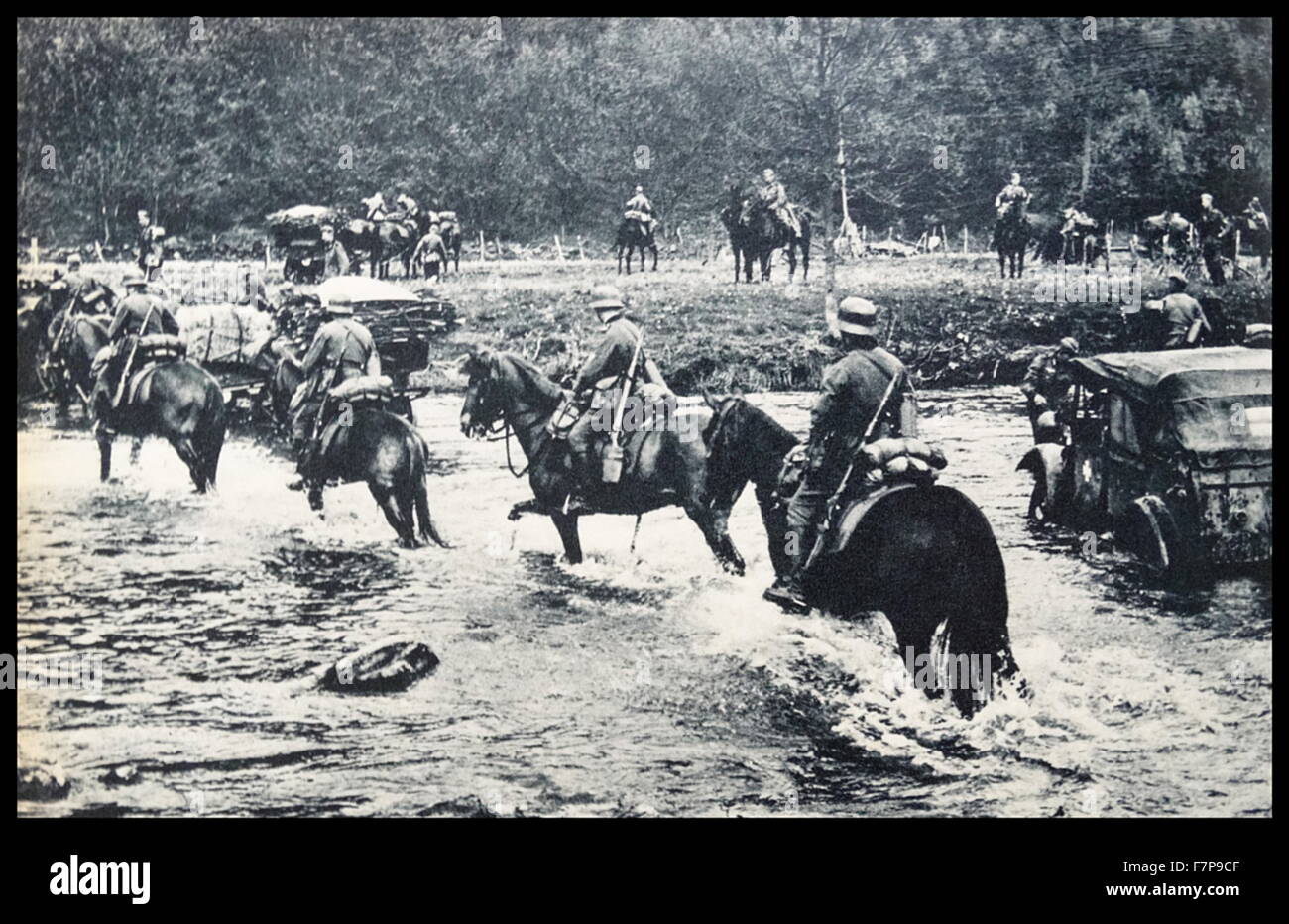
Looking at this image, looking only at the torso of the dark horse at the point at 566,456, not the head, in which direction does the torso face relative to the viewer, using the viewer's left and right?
facing to the left of the viewer

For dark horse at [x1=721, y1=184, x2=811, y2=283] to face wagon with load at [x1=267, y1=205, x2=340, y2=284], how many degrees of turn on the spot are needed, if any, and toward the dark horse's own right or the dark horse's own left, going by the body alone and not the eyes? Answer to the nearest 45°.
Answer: approximately 45° to the dark horse's own right

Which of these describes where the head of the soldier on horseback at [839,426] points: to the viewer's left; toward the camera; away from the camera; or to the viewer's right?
away from the camera

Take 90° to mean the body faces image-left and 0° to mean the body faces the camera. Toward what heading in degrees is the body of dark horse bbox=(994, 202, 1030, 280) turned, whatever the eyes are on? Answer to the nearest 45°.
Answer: approximately 0°

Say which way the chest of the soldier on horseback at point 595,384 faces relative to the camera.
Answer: to the viewer's left

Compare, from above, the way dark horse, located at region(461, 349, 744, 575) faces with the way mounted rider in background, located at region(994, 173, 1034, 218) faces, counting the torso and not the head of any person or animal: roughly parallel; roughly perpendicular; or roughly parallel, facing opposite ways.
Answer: roughly perpendicular

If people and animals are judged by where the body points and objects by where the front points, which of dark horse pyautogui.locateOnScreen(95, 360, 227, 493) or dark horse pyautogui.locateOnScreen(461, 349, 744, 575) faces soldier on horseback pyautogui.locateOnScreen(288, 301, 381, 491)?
dark horse pyautogui.locateOnScreen(461, 349, 744, 575)
